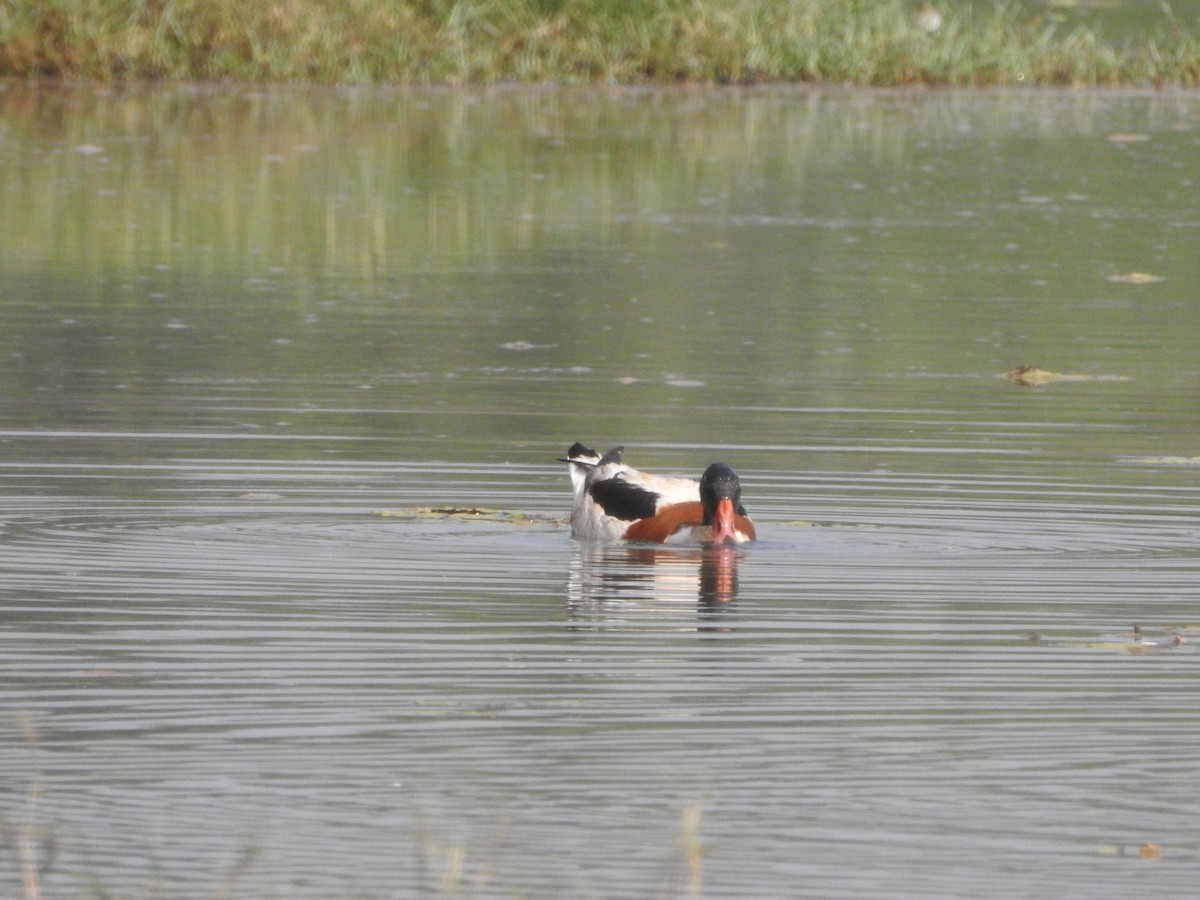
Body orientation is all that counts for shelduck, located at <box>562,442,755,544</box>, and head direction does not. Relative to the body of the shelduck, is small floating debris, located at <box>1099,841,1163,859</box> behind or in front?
in front

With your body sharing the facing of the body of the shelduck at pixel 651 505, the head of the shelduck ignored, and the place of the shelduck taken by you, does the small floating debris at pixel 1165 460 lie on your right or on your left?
on your left

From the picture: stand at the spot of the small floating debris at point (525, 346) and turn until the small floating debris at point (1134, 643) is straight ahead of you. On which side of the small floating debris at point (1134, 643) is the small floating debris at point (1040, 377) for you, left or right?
left

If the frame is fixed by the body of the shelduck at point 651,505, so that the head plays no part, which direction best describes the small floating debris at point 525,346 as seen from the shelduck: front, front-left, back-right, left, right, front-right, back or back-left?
back-left

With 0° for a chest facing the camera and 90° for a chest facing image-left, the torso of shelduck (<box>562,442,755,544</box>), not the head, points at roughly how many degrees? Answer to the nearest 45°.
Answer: approximately 315°

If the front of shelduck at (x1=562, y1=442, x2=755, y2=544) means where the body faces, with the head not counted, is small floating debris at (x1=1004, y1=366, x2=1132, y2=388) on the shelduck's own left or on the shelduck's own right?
on the shelduck's own left

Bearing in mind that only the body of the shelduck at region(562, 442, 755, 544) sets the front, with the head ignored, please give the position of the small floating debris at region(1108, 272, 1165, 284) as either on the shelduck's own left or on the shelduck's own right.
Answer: on the shelduck's own left
